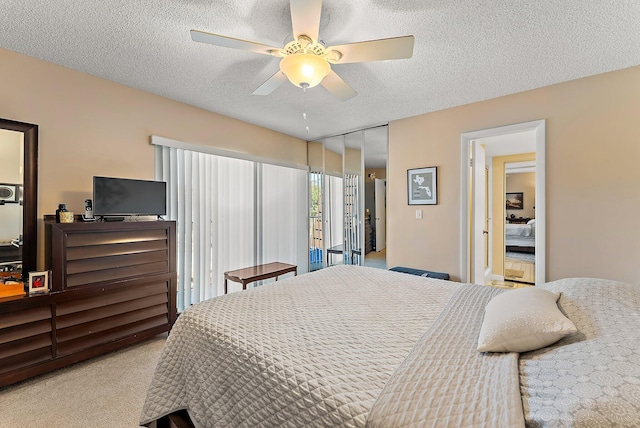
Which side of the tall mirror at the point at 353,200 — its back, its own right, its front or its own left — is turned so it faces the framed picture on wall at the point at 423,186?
left

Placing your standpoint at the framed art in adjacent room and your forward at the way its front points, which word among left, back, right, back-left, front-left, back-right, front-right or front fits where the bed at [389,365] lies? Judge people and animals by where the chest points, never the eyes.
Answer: front

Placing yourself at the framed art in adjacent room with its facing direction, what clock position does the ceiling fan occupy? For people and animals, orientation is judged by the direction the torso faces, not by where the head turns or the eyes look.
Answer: The ceiling fan is roughly at 12 o'clock from the framed art in adjacent room.

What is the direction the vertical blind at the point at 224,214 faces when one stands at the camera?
facing the viewer and to the right of the viewer

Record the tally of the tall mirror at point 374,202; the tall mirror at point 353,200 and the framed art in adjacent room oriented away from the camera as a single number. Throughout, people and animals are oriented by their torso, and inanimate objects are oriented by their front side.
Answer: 0

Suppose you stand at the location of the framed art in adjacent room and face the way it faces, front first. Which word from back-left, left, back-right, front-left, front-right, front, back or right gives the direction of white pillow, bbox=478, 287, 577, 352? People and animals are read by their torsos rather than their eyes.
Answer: front

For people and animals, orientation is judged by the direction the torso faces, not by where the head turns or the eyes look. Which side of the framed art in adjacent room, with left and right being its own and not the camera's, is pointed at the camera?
front

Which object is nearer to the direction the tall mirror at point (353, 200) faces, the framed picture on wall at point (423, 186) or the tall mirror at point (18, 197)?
the tall mirror

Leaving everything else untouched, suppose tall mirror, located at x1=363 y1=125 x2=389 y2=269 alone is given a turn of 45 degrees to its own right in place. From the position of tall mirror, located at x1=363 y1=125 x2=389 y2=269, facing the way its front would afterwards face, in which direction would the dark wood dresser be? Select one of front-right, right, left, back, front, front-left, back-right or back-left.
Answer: front-left

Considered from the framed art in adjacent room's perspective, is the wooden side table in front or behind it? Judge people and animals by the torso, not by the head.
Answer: in front

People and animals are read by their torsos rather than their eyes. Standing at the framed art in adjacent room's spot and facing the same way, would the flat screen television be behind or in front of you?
in front

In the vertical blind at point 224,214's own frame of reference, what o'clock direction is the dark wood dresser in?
The dark wood dresser is roughly at 3 o'clock from the vertical blind.

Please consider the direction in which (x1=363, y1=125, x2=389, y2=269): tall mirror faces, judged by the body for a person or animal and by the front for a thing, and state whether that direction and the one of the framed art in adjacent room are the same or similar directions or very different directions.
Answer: same or similar directions

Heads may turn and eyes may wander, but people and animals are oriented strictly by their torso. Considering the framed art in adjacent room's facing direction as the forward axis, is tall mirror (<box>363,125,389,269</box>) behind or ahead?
ahead

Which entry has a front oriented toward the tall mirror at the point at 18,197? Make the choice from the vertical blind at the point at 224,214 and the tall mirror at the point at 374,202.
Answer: the tall mirror at the point at 374,202

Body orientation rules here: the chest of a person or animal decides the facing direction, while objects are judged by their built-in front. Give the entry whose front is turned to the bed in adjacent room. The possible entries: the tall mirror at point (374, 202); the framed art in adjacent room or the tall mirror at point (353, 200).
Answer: the framed art in adjacent room

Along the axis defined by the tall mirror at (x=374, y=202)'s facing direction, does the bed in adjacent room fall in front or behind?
behind

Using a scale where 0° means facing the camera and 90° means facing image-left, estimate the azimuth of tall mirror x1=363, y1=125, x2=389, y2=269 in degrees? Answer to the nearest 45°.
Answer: approximately 45°

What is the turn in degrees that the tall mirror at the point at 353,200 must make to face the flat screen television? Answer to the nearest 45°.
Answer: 0° — it already faces it
